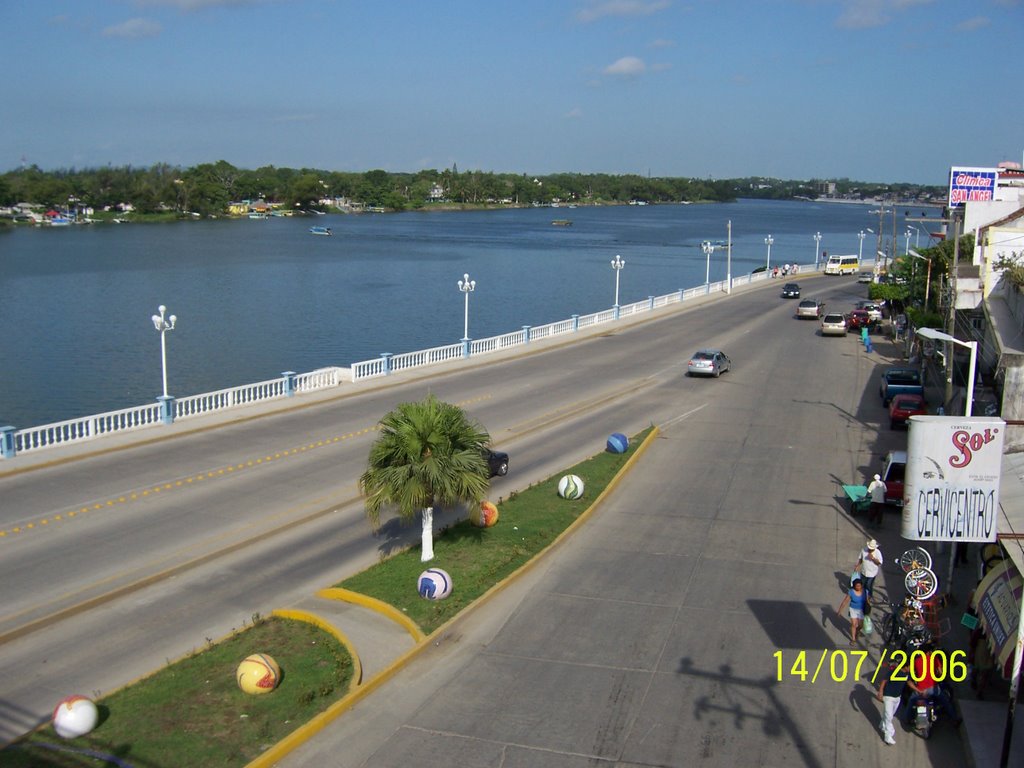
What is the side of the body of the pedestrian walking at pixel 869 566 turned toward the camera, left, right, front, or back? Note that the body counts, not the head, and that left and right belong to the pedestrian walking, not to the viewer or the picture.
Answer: front

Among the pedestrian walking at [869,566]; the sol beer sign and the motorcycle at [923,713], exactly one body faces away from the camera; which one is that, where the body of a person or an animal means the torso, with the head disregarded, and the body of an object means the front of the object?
the motorcycle

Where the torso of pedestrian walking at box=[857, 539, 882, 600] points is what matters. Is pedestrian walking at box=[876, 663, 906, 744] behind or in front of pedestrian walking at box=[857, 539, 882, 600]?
in front

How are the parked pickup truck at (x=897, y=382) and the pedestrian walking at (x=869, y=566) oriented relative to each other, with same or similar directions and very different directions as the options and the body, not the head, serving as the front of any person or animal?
very different directions

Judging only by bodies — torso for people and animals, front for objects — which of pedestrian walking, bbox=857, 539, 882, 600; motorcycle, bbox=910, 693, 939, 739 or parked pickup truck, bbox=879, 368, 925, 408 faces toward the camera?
the pedestrian walking

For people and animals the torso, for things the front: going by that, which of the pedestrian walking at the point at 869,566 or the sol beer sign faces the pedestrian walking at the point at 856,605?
the pedestrian walking at the point at 869,566

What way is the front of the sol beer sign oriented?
toward the camera

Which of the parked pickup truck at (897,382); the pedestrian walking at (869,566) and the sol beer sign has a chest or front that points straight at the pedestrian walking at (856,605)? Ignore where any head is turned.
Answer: the pedestrian walking at (869,566)

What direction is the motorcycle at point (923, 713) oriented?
away from the camera

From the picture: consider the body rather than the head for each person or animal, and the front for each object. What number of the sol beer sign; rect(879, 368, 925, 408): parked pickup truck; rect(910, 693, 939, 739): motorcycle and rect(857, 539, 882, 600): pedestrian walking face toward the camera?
2

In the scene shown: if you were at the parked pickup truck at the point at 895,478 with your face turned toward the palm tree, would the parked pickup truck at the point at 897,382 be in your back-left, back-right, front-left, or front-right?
back-right

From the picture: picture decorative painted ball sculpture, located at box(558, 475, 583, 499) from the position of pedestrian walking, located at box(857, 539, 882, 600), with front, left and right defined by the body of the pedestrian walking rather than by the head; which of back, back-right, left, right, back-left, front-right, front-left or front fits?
back-right
